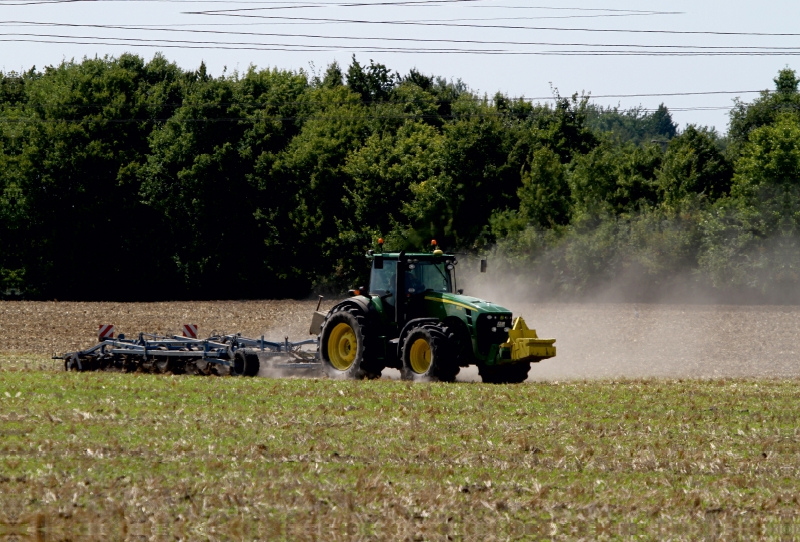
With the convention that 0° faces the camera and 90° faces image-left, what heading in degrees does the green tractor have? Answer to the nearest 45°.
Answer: approximately 315°

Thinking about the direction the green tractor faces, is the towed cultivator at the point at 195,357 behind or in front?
behind
